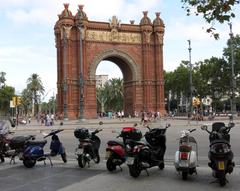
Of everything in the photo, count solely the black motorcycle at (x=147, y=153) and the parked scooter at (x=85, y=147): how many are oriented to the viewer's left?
0

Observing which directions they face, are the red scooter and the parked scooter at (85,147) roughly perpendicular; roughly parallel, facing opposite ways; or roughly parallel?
roughly parallel

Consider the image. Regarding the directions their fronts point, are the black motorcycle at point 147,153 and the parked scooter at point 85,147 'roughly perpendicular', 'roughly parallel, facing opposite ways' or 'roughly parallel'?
roughly parallel
